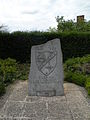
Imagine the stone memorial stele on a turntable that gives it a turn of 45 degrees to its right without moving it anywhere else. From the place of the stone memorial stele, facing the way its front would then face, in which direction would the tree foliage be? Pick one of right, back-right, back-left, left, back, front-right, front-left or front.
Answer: back-right

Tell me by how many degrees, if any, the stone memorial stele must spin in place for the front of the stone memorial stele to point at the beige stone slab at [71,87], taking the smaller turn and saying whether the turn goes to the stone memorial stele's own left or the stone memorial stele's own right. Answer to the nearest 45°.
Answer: approximately 135° to the stone memorial stele's own left

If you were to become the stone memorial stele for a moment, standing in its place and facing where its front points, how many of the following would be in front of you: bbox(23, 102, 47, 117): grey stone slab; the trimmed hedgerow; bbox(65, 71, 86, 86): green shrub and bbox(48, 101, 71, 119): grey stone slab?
2

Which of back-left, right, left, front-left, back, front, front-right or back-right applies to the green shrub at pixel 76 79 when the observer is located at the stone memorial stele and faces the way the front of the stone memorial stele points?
back-left

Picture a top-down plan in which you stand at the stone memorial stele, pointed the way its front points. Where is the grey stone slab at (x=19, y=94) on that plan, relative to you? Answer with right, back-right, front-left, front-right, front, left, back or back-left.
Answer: right

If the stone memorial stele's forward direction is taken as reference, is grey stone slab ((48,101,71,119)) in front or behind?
in front

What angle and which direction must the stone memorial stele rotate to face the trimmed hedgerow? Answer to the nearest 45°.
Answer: approximately 180°

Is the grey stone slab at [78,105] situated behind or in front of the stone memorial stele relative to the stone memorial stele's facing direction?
in front

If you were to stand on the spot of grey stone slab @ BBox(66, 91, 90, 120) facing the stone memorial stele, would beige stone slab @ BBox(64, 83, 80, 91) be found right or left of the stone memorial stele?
right

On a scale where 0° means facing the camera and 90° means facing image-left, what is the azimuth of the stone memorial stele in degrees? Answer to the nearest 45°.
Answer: approximately 0°

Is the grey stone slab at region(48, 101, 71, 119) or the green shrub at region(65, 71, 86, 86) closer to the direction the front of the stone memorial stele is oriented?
the grey stone slab
